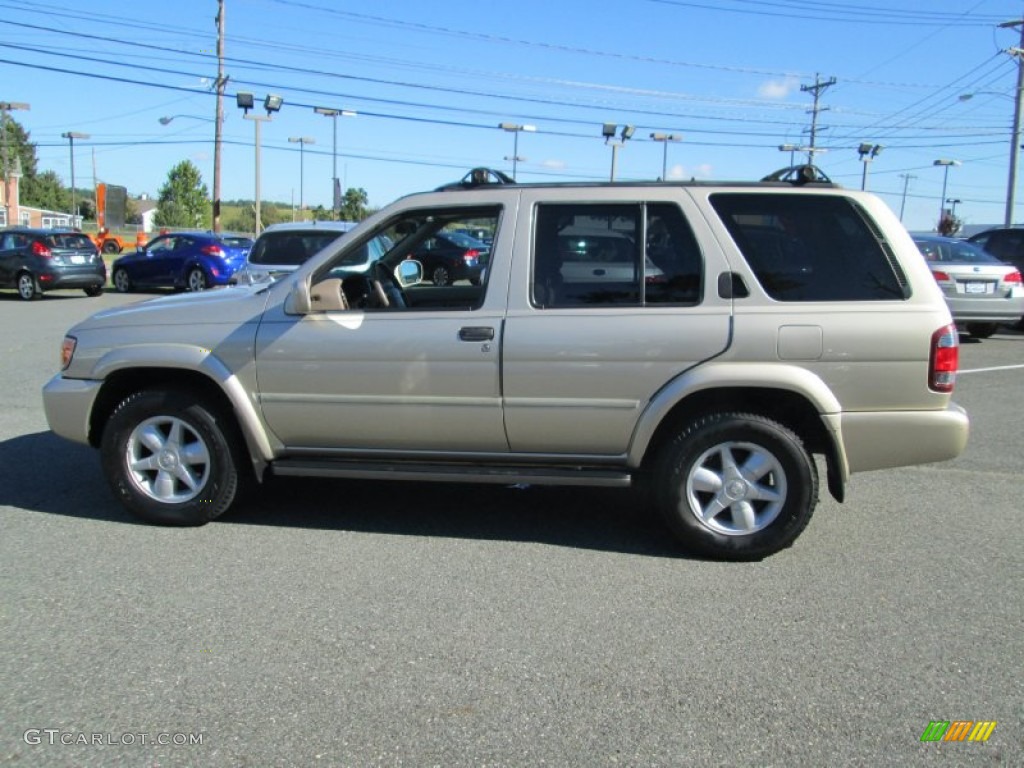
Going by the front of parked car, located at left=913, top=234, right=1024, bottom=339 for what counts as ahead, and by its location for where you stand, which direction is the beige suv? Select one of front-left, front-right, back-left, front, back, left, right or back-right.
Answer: back-left

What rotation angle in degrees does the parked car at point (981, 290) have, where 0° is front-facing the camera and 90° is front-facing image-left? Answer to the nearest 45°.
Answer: approximately 135°

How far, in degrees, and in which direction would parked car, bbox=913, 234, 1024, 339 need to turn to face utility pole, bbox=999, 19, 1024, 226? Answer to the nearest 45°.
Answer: approximately 45° to its right

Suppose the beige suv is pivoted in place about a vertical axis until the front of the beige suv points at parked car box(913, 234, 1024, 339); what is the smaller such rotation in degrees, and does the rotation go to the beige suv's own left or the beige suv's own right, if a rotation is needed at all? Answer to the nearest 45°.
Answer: approximately 135° to the beige suv's own right

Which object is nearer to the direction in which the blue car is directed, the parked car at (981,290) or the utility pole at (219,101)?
the utility pole

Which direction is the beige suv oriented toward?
to the viewer's left

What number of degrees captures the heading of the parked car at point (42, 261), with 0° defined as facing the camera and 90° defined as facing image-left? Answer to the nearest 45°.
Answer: approximately 135°

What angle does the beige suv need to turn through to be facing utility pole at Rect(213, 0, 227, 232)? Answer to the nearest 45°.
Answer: approximately 90° to its right

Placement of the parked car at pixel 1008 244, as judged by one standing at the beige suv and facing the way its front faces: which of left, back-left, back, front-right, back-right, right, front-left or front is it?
back-right

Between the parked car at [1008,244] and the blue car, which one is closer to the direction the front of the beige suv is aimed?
the blue car

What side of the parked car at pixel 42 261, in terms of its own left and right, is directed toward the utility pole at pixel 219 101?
right
